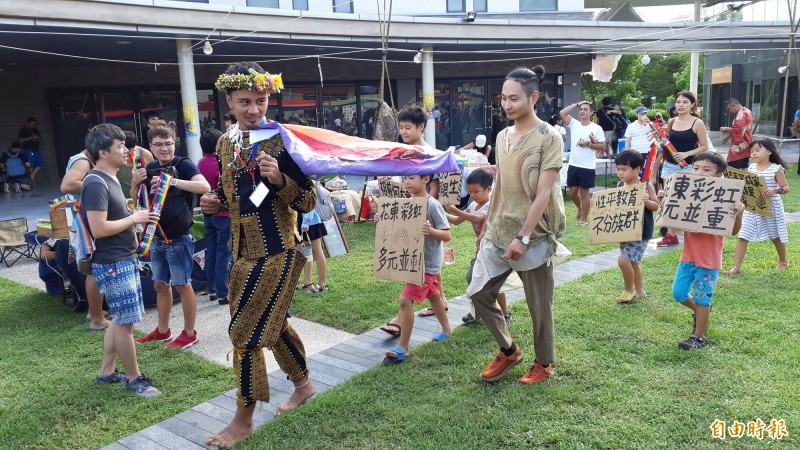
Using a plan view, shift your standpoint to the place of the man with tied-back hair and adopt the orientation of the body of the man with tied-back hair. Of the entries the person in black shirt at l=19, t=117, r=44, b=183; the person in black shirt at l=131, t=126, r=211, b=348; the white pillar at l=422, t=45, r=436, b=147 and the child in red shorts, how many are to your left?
0

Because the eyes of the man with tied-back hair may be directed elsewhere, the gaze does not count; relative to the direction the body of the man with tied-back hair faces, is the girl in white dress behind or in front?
behind

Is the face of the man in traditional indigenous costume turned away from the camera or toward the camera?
toward the camera

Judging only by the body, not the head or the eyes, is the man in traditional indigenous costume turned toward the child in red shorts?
no

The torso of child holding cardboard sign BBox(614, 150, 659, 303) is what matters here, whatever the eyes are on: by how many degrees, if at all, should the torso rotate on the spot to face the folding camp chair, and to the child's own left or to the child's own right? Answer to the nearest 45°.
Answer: approximately 45° to the child's own right

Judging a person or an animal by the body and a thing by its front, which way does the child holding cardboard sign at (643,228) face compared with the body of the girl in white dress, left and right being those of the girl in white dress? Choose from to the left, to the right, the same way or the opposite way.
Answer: the same way

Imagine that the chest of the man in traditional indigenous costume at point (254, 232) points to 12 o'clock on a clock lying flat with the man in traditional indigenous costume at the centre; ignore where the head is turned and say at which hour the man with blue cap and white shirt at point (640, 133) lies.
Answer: The man with blue cap and white shirt is roughly at 6 o'clock from the man in traditional indigenous costume.

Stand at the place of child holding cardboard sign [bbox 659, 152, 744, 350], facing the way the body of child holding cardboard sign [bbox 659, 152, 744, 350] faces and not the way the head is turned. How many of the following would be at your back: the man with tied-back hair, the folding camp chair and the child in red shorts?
0

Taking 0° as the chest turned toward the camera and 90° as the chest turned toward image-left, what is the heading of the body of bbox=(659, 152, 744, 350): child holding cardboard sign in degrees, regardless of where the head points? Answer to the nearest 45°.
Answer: approximately 45°

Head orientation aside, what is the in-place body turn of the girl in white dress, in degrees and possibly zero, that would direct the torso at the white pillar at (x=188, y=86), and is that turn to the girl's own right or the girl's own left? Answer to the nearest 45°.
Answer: approximately 45° to the girl's own right

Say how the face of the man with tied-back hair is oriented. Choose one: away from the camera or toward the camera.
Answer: toward the camera

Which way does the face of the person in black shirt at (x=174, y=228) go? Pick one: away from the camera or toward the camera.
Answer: toward the camera

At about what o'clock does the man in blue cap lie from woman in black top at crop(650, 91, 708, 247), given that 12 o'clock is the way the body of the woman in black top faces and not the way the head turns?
The man in blue cap is roughly at 4 o'clock from the woman in black top.

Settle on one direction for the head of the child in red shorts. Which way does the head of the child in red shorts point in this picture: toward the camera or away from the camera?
toward the camera

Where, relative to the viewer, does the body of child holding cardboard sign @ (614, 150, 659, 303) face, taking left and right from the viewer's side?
facing the viewer and to the left of the viewer

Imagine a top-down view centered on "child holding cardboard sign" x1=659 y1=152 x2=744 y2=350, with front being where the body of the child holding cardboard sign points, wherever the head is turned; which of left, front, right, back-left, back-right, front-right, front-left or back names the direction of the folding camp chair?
front-right

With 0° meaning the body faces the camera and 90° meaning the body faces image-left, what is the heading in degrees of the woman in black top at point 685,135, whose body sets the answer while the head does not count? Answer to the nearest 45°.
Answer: approximately 45°
